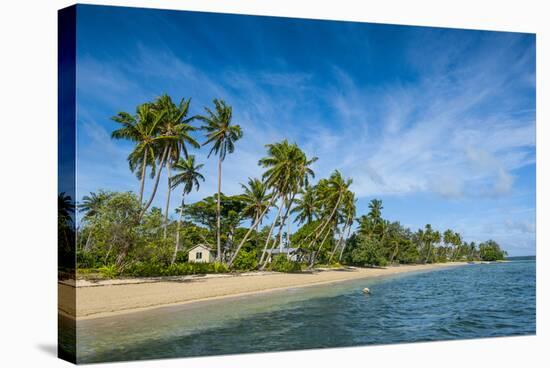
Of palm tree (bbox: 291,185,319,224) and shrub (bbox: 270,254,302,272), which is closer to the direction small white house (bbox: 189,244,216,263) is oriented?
the shrub

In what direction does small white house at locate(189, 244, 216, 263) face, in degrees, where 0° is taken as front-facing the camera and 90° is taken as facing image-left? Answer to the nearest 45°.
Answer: approximately 0°

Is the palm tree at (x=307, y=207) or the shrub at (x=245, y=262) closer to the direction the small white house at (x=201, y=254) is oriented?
the shrub

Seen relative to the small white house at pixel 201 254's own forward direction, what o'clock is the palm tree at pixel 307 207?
The palm tree is roughly at 8 o'clock from the small white house.

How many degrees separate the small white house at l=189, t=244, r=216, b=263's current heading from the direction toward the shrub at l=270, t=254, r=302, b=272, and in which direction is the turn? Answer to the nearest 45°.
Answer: approximately 45° to its left
